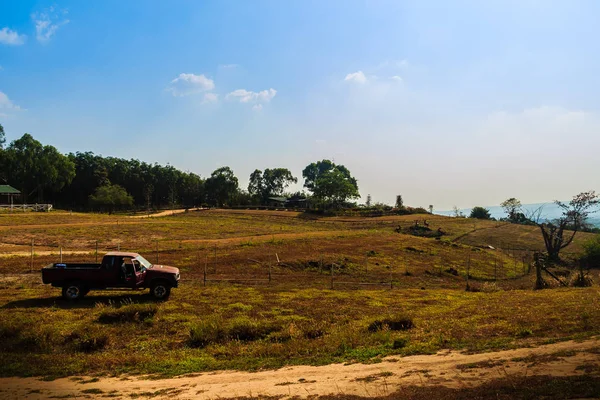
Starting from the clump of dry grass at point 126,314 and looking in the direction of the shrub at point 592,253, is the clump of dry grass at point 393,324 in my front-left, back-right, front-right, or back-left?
front-right

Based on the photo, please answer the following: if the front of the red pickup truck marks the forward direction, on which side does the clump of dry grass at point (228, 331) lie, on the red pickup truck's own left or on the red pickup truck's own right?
on the red pickup truck's own right

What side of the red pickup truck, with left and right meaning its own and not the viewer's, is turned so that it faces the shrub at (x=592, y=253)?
front

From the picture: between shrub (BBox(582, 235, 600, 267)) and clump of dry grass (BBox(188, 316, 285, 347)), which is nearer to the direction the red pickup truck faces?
the shrub

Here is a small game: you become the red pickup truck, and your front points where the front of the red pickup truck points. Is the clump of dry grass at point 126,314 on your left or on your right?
on your right

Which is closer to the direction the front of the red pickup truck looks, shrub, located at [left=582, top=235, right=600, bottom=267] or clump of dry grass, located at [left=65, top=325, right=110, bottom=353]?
the shrub

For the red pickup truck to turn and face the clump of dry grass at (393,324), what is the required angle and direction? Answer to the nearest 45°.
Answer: approximately 45° to its right

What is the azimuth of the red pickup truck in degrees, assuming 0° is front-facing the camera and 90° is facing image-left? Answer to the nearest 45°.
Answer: approximately 270°

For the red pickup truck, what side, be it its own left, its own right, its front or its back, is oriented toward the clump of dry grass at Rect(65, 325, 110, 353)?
right
